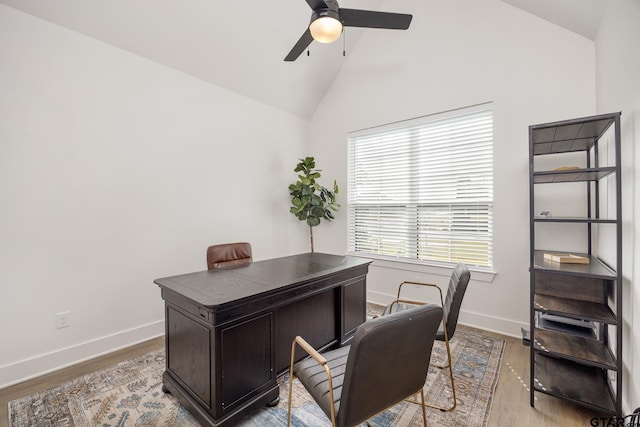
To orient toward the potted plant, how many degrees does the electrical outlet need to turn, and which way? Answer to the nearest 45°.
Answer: approximately 45° to its left

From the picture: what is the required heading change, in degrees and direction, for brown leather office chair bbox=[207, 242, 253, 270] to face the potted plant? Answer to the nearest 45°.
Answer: approximately 90° to its left

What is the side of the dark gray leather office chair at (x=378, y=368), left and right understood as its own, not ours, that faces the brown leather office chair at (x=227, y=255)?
front

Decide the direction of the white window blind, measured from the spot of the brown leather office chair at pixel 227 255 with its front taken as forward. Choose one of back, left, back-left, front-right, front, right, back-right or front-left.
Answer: front-left

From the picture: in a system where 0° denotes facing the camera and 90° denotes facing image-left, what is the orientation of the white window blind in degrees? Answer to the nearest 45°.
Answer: approximately 45°

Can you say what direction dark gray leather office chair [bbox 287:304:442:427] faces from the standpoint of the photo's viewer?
facing away from the viewer and to the left of the viewer

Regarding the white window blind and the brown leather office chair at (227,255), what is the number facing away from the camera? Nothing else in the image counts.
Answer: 0

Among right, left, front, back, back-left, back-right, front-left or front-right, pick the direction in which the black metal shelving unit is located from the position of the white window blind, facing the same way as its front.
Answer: left

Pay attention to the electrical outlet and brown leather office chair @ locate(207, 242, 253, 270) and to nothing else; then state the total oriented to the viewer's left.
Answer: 0

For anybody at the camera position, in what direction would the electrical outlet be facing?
facing the viewer and to the right of the viewer
